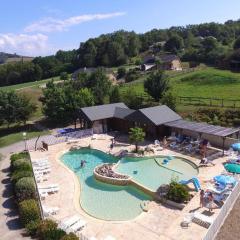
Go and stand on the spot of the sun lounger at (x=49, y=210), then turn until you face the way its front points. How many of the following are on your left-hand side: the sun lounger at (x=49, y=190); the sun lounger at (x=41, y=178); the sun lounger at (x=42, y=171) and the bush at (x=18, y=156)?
4

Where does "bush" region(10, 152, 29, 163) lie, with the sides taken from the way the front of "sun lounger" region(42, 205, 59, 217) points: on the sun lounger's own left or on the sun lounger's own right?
on the sun lounger's own left

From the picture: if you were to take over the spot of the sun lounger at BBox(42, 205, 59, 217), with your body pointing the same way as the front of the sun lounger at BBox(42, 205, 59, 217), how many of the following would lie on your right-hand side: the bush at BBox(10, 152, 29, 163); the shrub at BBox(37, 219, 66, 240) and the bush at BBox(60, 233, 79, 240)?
2

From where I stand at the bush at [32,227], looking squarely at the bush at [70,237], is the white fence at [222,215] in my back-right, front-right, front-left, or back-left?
front-left

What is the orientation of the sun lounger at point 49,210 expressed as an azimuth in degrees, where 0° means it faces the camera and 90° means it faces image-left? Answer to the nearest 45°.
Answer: approximately 270°

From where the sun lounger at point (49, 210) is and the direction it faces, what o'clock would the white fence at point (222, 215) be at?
The white fence is roughly at 1 o'clock from the sun lounger.

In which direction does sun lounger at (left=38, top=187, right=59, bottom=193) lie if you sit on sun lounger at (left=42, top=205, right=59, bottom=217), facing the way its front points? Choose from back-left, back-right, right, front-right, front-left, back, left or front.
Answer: left

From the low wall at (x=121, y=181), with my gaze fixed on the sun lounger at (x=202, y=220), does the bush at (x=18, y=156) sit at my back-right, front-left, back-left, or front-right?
back-right

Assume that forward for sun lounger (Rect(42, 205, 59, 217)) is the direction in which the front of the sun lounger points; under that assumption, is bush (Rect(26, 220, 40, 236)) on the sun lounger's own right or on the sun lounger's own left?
on the sun lounger's own right

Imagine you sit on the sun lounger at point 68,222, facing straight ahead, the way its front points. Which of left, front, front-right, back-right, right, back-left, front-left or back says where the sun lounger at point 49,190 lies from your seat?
front-left

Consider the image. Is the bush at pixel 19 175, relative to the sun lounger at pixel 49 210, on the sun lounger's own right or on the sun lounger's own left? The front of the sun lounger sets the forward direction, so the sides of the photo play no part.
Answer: on the sun lounger's own left

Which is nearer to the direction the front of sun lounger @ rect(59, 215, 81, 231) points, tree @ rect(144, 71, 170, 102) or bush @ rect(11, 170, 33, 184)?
the tree

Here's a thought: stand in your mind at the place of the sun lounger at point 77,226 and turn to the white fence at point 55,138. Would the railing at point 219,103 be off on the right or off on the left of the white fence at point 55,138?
right

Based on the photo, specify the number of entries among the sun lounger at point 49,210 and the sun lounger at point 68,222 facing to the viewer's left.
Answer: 0
